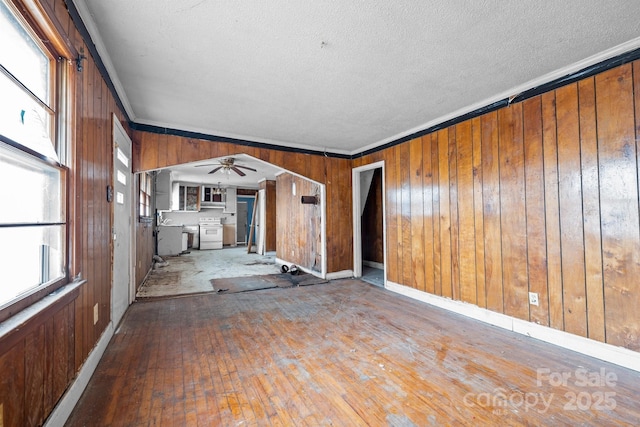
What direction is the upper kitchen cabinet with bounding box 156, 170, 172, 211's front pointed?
to the viewer's right

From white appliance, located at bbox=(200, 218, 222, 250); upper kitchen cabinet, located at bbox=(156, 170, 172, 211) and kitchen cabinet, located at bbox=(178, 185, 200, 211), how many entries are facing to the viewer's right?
1

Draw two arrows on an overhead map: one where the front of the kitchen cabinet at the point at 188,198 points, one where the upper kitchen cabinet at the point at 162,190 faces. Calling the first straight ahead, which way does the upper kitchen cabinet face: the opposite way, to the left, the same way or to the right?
to the left

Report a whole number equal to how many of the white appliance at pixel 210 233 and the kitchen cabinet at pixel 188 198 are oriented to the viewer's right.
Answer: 0

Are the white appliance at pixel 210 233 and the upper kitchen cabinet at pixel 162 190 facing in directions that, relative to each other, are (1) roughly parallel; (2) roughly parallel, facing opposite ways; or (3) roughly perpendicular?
roughly perpendicular

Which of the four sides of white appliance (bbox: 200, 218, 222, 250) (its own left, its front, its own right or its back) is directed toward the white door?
front

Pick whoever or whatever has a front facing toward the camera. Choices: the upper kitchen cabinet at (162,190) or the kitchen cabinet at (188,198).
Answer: the kitchen cabinet

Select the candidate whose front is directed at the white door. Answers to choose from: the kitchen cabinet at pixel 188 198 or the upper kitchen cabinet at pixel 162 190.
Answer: the kitchen cabinet

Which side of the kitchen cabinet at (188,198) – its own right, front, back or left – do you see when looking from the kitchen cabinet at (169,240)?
front

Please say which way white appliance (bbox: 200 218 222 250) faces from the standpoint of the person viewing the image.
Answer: facing the viewer

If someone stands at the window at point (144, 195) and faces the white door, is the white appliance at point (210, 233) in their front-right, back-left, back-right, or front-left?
back-left

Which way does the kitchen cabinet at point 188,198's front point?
toward the camera

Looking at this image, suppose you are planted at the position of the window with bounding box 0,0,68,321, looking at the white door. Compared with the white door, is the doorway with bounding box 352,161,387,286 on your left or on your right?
right

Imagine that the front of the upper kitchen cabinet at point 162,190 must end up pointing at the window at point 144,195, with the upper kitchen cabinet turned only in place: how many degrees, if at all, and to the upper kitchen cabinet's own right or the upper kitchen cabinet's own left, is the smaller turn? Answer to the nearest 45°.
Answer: approximately 90° to the upper kitchen cabinet's own right

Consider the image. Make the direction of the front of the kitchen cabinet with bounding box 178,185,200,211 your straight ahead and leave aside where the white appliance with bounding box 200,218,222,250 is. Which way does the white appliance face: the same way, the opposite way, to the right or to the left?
the same way

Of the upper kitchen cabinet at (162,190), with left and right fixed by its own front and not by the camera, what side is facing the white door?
right
